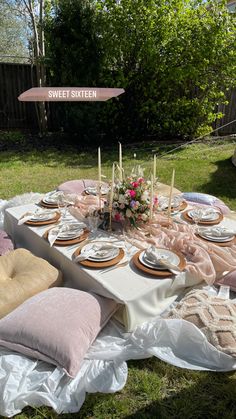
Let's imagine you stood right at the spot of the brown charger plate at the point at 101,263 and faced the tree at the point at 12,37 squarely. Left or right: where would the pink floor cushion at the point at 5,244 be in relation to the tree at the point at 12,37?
left

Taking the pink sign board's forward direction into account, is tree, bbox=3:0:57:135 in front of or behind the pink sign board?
behind

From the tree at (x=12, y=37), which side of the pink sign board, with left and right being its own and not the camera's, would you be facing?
back
